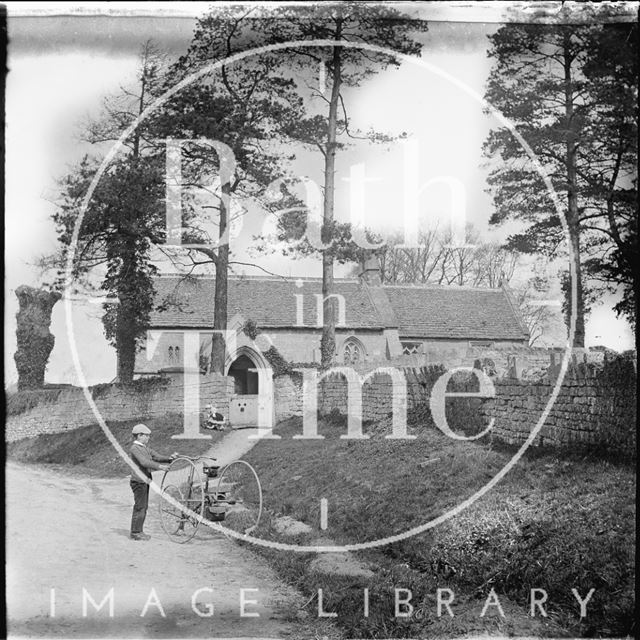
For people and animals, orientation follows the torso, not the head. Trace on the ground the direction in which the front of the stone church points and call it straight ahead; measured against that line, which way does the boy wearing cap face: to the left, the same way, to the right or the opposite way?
to the left

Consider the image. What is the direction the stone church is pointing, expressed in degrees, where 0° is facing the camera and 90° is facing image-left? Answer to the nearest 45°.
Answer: approximately 0°

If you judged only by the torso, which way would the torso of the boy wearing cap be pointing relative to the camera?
to the viewer's right

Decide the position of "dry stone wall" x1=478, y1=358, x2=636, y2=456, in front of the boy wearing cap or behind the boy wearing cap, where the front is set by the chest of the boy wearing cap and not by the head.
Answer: in front

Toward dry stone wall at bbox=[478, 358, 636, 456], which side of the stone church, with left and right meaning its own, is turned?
left

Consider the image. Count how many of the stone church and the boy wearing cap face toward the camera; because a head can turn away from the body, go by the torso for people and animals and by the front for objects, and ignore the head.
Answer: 1

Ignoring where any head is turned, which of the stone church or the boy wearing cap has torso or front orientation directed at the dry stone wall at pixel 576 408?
the boy wearing cap
